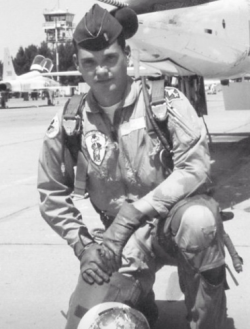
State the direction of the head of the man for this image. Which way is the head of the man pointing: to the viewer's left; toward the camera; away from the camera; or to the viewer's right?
toward the camera

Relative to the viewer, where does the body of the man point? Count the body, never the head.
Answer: toward the camera

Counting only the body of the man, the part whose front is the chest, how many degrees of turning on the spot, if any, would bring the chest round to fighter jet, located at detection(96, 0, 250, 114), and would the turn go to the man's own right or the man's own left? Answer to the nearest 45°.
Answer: approximately 180°
